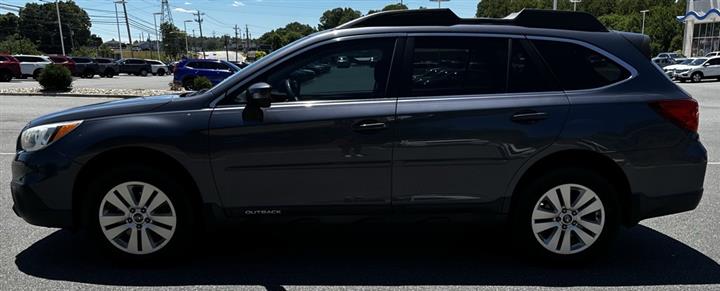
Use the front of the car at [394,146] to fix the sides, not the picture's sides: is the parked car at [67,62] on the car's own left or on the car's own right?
on the car's own right

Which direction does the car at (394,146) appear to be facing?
to the viewer's left

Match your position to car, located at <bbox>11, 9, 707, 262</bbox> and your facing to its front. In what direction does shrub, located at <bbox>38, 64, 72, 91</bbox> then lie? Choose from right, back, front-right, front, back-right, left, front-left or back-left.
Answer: front-right

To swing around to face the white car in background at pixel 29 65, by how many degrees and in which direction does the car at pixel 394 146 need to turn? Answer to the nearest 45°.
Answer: approximately 45° to its right

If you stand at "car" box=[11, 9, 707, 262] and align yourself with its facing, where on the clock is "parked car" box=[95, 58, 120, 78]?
The parked car is roughly at 2 o'clock from the car.

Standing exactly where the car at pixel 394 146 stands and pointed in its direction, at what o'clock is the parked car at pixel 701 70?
The parked car is roughly at 4 o'clock from the car.

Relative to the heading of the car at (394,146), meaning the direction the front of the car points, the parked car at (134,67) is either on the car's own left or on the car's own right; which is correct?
on the car's own right

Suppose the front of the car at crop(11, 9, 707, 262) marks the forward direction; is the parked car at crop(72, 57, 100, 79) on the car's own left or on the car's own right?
on the car's own right
